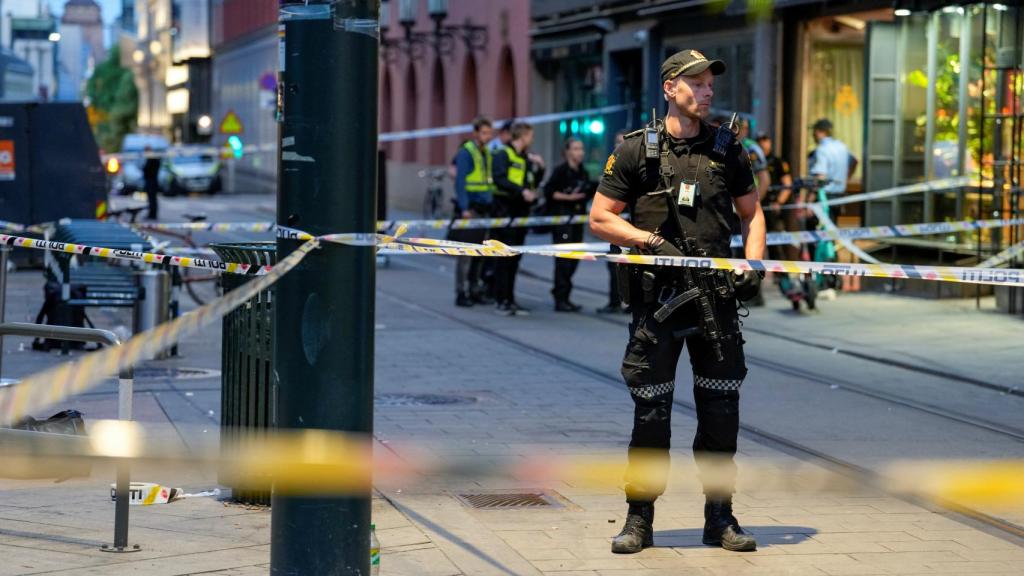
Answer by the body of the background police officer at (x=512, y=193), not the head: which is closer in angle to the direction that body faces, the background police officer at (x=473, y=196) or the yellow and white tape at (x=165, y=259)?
the yellow and white tape

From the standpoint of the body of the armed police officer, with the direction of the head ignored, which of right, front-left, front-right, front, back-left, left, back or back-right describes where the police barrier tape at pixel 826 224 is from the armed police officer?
back

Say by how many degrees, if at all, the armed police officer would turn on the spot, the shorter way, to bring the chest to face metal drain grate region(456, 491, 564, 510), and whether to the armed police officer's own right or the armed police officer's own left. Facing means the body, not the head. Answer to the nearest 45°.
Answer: approximately 135° to the armed police officer's own right

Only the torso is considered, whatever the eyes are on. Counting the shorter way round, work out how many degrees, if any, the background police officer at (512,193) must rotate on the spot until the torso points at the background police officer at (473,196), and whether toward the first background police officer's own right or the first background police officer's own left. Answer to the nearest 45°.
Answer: approximately 180°

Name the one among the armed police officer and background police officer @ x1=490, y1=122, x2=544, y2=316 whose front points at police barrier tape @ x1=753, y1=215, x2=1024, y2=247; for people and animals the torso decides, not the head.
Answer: the background police officer

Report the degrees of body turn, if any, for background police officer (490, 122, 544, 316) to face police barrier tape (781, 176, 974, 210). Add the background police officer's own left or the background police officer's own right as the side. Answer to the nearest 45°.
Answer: approximately 45° to the background police officer's own left

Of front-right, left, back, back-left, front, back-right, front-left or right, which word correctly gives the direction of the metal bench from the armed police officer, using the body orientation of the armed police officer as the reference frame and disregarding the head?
back-right

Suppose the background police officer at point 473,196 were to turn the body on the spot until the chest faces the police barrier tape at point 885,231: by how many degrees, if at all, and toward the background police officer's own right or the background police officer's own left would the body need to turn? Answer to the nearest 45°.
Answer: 0° — they already face it

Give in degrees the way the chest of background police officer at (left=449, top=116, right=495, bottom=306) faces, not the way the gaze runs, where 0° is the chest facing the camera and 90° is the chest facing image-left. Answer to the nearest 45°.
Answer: approximately 315°

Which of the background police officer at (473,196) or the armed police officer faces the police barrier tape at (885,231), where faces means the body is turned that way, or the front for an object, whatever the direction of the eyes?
the background police officer

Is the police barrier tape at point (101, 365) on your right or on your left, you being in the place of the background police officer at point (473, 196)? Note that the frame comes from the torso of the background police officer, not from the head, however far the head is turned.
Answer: on your right

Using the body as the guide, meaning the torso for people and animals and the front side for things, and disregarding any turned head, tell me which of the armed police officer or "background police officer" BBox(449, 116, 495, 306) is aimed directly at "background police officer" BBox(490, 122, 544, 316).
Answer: "background police officer" BBox(449, 116, 495, 306)

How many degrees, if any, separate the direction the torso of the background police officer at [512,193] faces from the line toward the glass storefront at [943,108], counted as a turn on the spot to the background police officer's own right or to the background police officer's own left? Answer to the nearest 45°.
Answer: approximately 45° to the background police officer's own left
